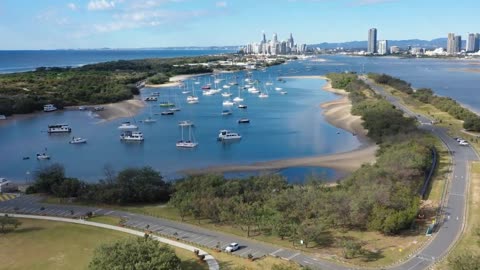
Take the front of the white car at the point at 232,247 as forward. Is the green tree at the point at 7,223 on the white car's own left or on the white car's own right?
on the white car's own right

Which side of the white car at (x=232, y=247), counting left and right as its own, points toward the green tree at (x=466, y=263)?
left

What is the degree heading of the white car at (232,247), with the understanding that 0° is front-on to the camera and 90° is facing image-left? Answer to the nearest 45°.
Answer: approximately 45°
